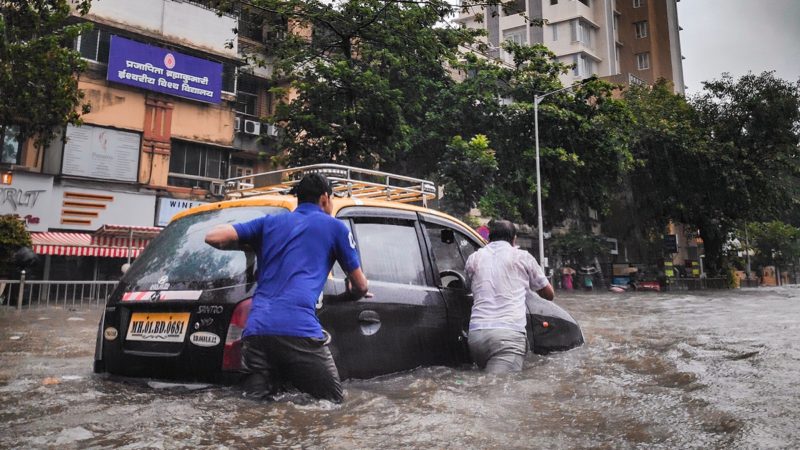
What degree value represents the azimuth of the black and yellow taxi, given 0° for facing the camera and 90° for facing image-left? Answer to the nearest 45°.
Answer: approximately 225°

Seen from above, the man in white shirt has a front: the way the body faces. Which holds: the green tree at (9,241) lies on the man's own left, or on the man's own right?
on the man's own left

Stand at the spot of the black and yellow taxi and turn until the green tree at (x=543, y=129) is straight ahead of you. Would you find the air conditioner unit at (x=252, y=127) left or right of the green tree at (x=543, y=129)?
left

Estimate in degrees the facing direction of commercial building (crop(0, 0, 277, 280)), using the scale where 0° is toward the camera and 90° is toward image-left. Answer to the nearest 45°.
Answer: approximately 315°

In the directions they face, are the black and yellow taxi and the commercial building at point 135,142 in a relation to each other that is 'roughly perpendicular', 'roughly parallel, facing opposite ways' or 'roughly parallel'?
roughly perpendicular

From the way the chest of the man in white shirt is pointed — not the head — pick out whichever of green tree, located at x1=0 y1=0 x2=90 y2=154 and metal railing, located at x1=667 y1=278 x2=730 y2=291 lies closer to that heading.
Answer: the metal railing

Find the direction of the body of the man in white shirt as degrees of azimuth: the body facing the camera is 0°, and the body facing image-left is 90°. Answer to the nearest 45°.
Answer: approximately 225°

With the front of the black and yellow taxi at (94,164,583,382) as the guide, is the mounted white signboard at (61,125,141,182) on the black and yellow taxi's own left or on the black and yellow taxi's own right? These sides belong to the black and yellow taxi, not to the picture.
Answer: on the black and yellow taxi's own left
